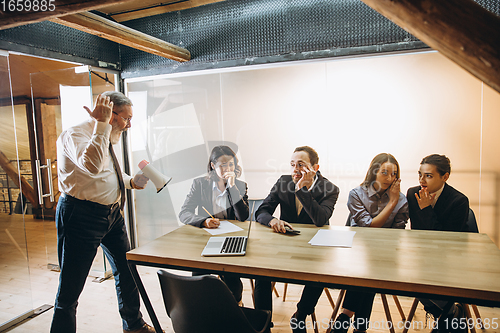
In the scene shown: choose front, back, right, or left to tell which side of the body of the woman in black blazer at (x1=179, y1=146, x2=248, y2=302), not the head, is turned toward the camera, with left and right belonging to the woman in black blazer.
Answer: front

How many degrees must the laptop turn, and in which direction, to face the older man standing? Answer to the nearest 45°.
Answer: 0° — it already faces them

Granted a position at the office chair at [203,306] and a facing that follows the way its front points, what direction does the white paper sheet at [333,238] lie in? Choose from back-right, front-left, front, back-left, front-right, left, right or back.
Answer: front

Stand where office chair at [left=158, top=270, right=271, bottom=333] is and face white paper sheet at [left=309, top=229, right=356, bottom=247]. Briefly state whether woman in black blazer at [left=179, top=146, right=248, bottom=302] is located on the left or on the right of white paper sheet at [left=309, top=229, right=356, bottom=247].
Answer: left

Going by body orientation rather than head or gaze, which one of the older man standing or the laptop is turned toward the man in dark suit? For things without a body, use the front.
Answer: the older man standing

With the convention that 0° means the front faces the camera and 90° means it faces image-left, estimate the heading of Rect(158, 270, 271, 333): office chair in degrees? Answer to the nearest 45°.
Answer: approximately 225°

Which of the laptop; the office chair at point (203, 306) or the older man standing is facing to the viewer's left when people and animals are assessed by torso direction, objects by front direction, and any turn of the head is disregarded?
the laptop

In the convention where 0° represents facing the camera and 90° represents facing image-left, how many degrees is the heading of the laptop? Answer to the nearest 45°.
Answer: approximately 90°

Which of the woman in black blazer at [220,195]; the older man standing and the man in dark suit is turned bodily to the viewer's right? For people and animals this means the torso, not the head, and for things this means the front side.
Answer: the older man standing

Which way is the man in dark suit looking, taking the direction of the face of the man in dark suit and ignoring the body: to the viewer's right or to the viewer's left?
to the viewer's left

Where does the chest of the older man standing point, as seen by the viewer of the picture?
to the viewer's right

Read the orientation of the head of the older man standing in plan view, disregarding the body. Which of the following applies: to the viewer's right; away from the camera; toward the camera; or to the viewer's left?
to the viewer's right
